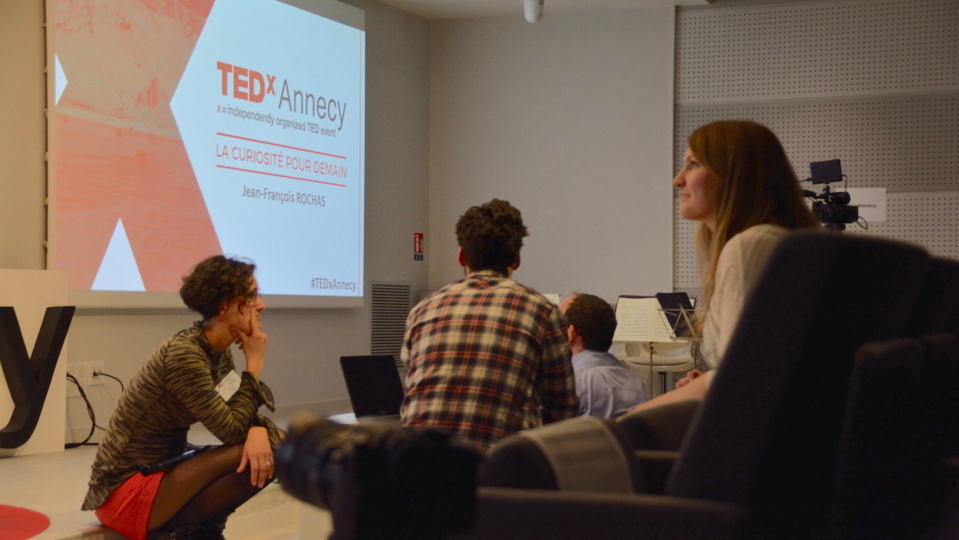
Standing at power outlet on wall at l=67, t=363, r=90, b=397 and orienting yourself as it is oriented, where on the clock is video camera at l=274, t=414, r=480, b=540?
The video camera is roughly at 12 o'clock from the power outlet on wall.

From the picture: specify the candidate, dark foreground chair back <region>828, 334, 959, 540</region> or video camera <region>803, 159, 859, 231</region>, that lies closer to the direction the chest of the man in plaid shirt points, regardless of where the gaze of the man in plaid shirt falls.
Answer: the video camera

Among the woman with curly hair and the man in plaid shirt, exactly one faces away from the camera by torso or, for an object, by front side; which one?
the man in plaid shirt

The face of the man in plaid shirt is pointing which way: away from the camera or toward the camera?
away from the camera

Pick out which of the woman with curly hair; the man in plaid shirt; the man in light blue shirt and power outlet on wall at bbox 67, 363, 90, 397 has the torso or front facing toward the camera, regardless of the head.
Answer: the power outlet on wall

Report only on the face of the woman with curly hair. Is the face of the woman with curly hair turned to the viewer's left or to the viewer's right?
to the viewer's right

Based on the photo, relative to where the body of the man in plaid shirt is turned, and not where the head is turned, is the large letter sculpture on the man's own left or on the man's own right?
on the man's own left

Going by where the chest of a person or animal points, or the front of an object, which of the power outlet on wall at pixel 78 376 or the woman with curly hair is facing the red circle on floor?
the power outlet on wall

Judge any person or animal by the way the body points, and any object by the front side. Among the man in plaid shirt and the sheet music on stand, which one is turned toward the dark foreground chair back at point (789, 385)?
the sheet music on stand

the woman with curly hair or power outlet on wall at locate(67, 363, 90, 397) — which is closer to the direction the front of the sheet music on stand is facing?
the woman with curly hair

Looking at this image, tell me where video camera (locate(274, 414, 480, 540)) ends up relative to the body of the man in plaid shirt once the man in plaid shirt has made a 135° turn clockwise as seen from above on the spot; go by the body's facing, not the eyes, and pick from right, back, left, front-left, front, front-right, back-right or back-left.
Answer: front-right

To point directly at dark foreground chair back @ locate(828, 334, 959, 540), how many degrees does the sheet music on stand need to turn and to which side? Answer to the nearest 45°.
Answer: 0° — it already faces it

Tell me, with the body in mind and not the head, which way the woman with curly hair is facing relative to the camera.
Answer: to the viewer's right
